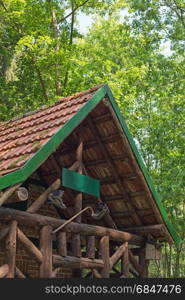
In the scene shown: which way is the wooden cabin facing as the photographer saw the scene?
facing the viewer and to the right of the viewer

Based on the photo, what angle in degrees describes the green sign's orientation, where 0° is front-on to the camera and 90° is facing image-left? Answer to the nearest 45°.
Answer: approximately 315°
